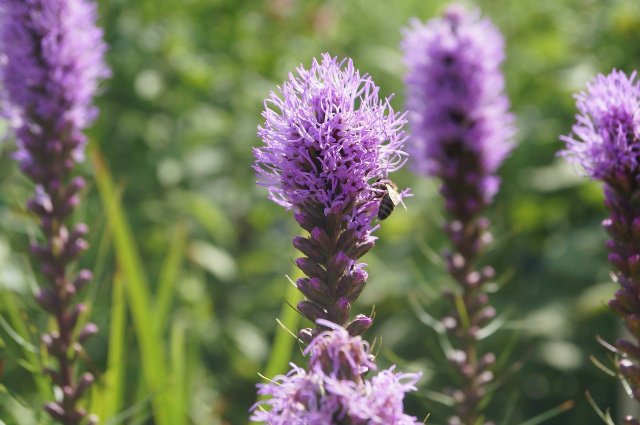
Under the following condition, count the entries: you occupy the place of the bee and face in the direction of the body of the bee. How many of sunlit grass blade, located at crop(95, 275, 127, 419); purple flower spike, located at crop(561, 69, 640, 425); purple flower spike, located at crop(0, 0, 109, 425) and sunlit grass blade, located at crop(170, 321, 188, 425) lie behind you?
1

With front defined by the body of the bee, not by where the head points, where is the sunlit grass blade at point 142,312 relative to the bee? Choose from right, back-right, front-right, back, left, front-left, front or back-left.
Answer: front-right

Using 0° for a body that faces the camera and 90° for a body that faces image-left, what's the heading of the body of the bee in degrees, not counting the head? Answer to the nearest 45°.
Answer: approximately 90°

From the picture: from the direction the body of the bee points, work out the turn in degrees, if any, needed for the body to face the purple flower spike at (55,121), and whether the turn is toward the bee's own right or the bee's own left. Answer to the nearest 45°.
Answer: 0° — it already faces it

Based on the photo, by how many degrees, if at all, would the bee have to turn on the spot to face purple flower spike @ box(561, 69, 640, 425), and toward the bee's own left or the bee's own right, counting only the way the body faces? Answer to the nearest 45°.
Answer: approximately 180°
